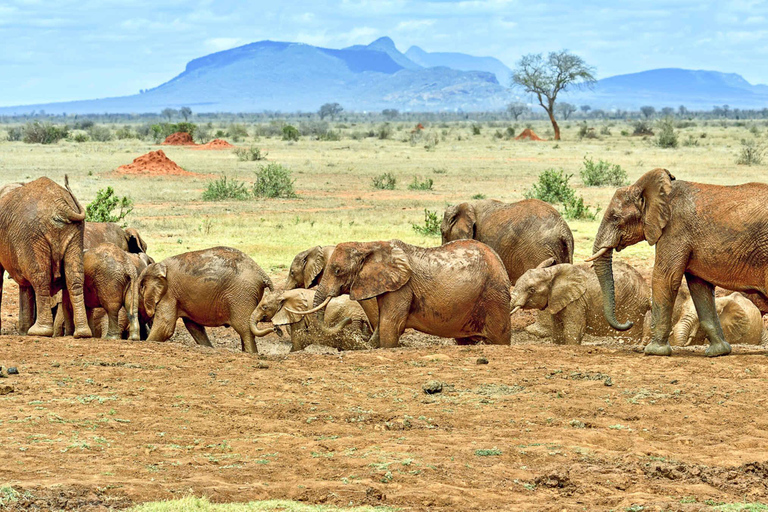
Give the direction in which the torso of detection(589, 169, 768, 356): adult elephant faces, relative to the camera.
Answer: to the viewer's left

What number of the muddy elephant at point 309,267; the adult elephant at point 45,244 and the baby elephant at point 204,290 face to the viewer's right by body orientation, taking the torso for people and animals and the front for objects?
0

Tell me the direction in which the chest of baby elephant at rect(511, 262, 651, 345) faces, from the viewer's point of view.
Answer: to the viewer's left

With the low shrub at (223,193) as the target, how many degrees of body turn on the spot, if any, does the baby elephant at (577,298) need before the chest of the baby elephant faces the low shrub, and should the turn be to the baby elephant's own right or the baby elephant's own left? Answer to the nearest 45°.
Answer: approximately 45° to the baby elephant's own right

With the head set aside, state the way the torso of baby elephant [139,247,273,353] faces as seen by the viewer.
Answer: to the viewer's left

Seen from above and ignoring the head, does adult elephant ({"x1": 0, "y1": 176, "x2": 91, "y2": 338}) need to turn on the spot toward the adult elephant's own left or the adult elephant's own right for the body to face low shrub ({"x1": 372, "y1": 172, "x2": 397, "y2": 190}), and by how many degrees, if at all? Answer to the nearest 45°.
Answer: approximately 90° to the adult elephant's own right

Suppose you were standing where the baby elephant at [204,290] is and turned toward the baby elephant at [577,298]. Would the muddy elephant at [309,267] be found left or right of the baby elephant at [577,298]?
left

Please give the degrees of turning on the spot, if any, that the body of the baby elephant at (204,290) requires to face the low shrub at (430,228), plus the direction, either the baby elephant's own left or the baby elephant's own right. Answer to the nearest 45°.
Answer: approximately 135° to the baby elephant's own right

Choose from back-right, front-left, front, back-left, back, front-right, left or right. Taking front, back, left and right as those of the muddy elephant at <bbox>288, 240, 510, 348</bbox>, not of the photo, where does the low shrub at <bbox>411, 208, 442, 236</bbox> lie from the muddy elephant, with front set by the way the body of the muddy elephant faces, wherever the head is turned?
right

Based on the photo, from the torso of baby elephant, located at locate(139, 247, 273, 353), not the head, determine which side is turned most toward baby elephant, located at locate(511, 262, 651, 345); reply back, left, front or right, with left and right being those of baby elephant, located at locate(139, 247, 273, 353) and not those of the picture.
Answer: back

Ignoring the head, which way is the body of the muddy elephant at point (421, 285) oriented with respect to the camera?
to the viewer's left

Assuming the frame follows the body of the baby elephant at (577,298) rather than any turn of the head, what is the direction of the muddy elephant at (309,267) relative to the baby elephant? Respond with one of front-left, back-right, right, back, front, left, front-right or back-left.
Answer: front

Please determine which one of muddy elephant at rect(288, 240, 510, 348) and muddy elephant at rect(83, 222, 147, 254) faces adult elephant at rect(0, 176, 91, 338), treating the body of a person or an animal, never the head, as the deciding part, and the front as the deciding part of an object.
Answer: muddy elephant at rect(288, 240, 510, 348)

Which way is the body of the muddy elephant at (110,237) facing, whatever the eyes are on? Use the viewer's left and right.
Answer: facing to the right of the viewer

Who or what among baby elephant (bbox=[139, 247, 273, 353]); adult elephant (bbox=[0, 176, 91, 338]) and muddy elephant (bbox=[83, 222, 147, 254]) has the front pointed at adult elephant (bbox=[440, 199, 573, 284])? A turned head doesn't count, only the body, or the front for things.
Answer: the muddy elephant
